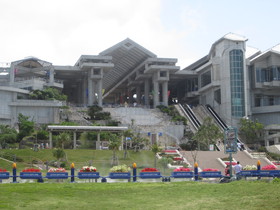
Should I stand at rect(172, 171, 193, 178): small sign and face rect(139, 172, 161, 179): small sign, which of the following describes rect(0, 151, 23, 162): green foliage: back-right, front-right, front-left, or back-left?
front-right

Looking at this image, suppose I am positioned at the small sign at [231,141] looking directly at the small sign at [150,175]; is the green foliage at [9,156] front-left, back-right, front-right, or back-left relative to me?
front-right

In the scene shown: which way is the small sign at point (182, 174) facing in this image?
toward the camera

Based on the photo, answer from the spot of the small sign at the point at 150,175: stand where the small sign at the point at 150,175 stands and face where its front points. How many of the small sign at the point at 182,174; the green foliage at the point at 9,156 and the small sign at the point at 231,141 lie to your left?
2

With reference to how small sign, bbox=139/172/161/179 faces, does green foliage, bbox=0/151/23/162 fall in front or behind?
behind

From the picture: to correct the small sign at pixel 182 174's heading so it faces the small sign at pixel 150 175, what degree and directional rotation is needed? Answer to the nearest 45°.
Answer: approximately 90° to its right

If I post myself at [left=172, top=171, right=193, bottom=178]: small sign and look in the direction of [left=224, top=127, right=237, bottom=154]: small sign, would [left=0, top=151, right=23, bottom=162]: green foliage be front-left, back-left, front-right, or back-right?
back-left

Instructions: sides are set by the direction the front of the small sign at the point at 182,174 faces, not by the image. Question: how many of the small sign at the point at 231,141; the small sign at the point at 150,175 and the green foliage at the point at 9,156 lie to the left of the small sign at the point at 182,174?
1

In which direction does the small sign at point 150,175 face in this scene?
toward the camera

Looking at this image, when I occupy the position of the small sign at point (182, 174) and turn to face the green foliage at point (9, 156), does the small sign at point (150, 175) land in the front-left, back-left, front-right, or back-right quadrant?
front-left

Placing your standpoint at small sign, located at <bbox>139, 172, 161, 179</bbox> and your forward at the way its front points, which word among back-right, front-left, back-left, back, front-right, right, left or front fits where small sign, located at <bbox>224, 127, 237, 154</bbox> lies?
left

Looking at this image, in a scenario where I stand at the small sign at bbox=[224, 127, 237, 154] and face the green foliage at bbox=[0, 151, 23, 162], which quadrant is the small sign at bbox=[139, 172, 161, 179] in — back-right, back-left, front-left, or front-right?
front-left

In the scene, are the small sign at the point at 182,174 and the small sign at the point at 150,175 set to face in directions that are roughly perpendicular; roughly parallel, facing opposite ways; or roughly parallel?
roughly parallel

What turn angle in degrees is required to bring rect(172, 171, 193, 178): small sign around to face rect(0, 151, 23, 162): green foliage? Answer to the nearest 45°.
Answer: approximately 135° to its right
